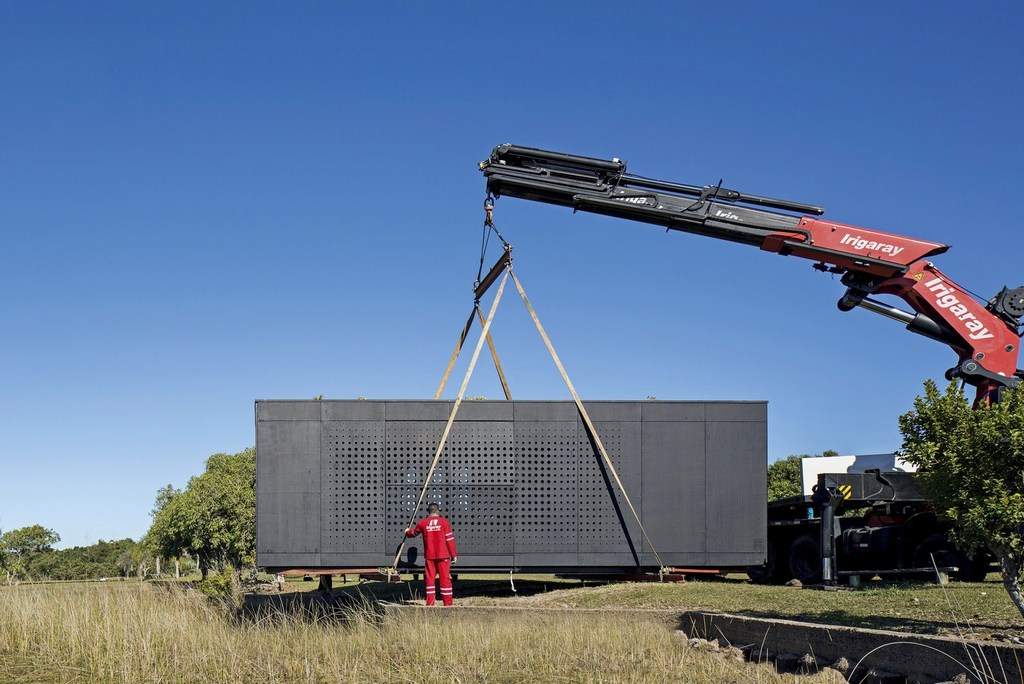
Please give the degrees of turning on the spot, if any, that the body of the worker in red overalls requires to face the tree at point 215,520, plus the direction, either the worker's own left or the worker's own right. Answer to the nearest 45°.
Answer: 0° — they already face it

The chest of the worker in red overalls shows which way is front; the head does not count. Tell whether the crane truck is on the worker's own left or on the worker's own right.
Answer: on the worker's own right

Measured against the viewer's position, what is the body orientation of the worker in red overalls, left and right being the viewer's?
facing away from the viewer

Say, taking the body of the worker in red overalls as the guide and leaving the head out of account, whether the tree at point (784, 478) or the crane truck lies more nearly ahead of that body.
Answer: the tree
